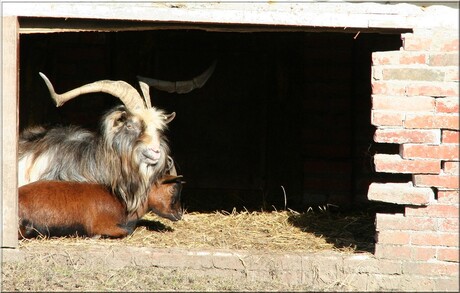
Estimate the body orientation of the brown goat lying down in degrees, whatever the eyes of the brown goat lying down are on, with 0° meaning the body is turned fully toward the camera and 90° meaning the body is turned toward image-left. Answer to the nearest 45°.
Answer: approximately 270°
